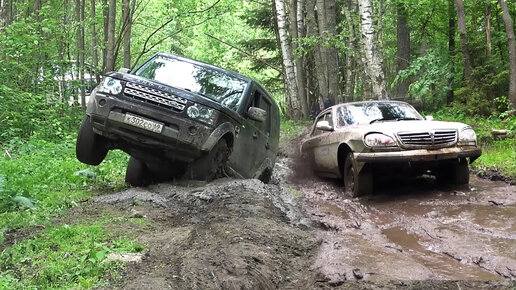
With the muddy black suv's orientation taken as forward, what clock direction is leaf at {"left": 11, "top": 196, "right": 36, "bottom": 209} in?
The leaf is roughly at 1 o'clock from the muddy black suv.

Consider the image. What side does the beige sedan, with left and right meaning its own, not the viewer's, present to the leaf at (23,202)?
right

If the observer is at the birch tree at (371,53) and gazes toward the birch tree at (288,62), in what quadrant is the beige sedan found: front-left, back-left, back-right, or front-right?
back-left

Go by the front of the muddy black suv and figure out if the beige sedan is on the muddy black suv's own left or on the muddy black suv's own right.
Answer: on the muddy black suv's own left

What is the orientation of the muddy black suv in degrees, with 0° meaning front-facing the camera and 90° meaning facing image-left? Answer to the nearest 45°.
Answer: approximately 45°

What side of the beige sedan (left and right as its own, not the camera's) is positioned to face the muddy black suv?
right

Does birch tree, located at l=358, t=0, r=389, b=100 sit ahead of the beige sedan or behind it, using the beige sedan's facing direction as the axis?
behind

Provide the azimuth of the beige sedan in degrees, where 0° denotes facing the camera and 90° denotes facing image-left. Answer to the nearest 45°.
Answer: approximately 315°

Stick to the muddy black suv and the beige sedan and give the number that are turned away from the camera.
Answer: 0

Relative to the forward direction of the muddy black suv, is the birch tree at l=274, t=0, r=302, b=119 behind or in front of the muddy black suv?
behind
